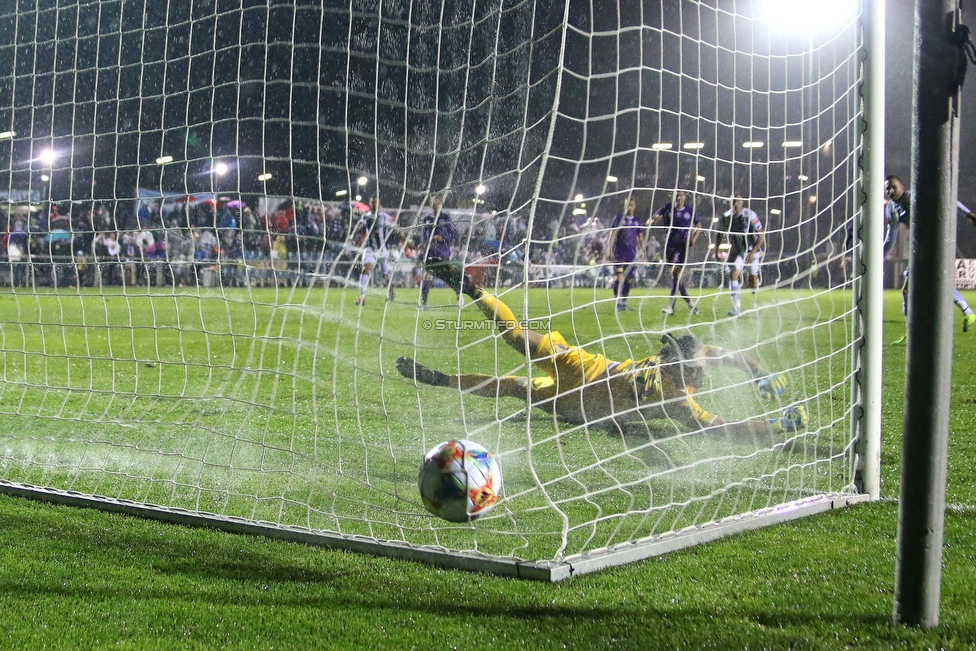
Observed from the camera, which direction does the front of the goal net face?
facing away from the viewer and to the right of the viewer

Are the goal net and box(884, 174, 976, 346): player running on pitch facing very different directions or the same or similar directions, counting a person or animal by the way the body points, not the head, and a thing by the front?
very different directions

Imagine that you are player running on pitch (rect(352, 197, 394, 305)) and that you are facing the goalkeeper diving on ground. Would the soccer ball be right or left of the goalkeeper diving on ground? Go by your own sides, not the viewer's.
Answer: right
